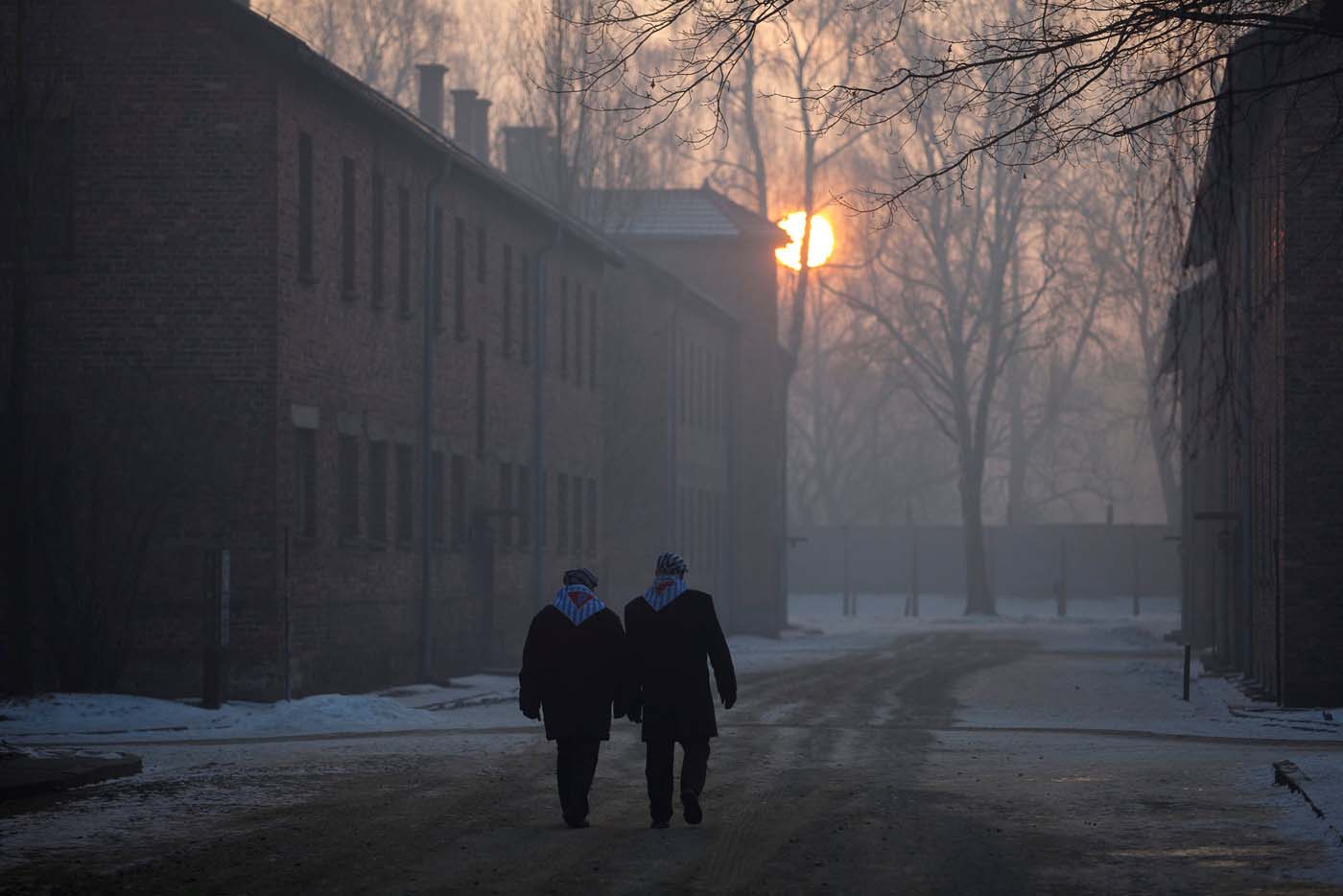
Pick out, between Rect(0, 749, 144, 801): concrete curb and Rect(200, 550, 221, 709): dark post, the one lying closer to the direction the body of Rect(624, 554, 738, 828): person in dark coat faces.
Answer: the dark post

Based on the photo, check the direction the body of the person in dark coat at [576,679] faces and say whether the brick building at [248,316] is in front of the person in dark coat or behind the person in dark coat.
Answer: in front

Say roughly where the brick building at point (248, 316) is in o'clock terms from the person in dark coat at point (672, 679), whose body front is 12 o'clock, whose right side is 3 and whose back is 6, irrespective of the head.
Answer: The brick building is roughly at 11 o'clock from the person in dark coat.

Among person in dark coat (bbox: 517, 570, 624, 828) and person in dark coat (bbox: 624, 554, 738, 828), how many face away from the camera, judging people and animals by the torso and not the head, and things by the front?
2

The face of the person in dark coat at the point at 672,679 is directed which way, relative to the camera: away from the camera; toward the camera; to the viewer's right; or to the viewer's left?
away from the camera

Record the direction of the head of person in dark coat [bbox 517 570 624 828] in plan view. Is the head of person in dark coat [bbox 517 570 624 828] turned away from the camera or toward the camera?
away from the camera

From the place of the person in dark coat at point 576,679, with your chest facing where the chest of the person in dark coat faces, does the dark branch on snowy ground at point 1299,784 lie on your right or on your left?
on your right

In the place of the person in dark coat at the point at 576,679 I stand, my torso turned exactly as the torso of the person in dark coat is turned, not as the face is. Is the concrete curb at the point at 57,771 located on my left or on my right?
on my left

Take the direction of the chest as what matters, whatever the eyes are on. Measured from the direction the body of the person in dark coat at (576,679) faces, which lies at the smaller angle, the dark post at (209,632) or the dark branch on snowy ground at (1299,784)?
the dark post

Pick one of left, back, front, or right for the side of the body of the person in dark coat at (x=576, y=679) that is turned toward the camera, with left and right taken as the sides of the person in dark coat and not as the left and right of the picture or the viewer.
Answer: back

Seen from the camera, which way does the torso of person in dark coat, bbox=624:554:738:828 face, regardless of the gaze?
away from the camera
